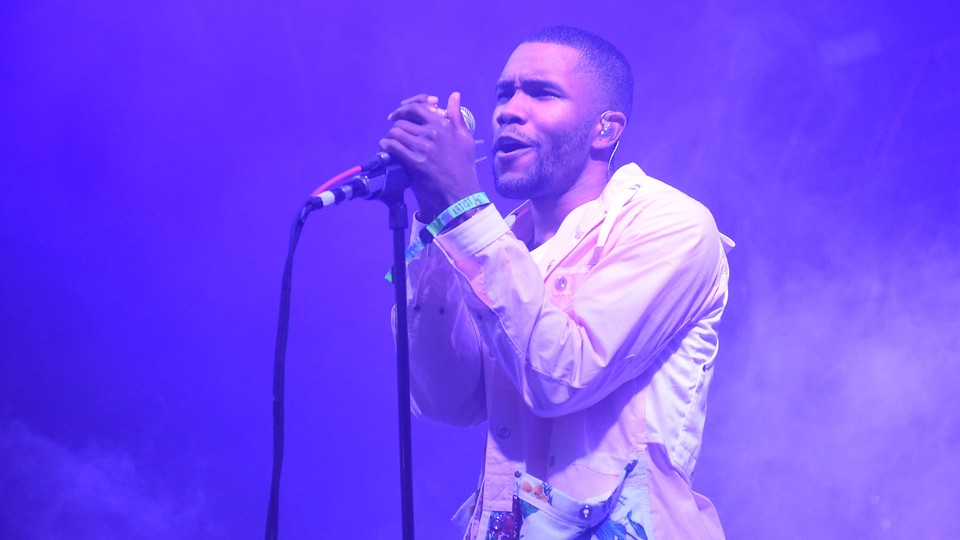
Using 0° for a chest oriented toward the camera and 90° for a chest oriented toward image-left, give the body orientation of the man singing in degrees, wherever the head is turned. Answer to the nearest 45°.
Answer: approximately 45°
